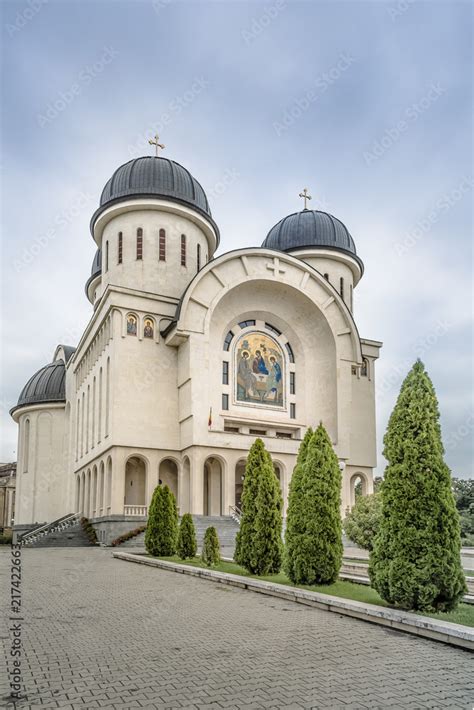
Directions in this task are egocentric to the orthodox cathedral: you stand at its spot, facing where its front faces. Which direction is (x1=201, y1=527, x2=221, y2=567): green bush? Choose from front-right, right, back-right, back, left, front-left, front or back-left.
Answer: front-right

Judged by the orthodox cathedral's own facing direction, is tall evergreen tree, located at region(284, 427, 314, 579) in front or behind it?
in front

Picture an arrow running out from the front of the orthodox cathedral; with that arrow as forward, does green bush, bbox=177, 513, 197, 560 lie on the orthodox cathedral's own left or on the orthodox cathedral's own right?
on the orthodox cathedral's own right

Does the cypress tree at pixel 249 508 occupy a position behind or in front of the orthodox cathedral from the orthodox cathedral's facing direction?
in front

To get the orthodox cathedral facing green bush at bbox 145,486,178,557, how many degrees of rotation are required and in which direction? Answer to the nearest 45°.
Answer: approximately 45° to its right
